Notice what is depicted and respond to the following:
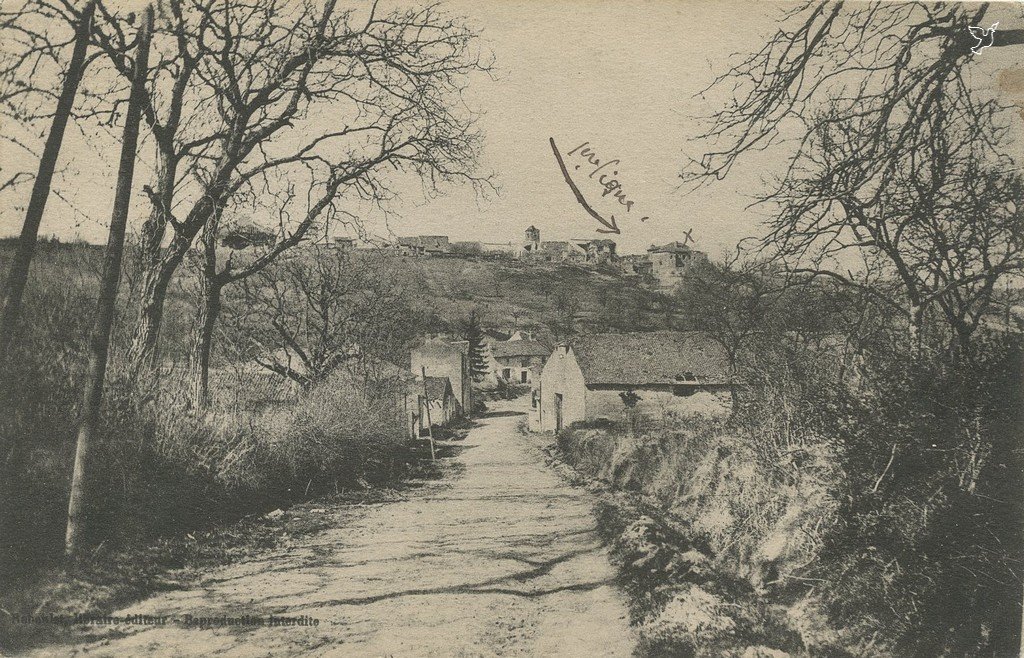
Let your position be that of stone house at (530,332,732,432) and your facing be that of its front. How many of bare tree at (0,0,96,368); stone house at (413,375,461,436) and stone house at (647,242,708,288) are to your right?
1

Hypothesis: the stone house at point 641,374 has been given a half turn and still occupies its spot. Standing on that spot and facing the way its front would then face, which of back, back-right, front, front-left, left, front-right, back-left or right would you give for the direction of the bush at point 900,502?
back-right

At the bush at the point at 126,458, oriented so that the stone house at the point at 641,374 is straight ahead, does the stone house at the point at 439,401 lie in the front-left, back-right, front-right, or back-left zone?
front-left

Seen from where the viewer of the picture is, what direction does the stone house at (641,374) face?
facing the viewer and to the left of the viewer

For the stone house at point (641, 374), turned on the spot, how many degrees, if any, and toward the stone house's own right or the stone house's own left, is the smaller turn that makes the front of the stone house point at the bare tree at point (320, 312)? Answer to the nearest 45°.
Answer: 0° — it already faces it
